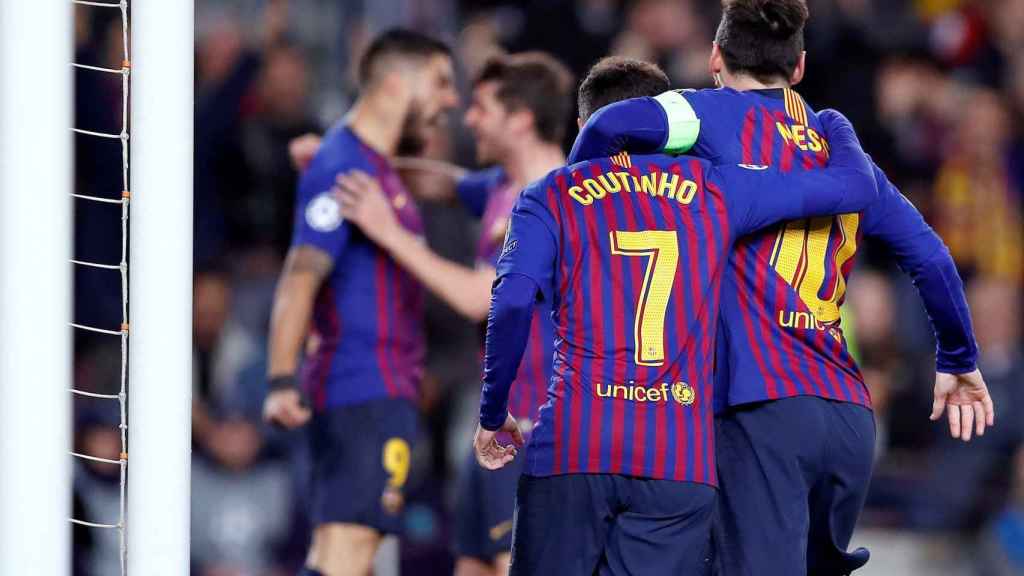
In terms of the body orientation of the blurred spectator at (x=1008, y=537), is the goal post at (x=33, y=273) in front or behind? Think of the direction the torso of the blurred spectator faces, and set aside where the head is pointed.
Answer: in front

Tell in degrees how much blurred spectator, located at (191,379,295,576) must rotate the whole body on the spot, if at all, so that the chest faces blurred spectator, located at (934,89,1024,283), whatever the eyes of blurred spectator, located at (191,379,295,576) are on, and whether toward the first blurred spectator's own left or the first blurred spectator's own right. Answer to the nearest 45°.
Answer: approximately 90° to the first blurred spectator's own left

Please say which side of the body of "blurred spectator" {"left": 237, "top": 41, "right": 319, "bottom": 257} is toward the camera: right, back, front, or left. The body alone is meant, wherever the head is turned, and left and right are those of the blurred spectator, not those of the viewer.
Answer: front

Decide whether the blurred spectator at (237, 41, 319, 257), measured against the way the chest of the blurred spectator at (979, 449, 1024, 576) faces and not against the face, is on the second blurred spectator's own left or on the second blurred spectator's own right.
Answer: on the second blurred spectator's own right

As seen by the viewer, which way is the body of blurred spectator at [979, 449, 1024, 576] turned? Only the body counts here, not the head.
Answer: toward the camera

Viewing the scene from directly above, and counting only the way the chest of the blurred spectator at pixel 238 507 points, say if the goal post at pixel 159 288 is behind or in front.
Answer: in front

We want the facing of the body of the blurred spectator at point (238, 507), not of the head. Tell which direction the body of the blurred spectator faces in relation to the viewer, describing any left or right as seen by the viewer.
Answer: facing the viewer
